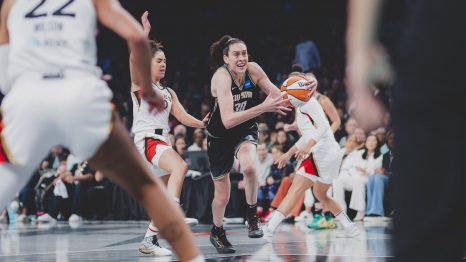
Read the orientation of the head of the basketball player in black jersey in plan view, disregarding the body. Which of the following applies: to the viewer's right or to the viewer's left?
to the viewer's right

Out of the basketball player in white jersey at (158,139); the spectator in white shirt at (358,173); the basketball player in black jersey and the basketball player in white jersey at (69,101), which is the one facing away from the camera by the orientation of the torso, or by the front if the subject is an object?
the basketball player in white jersey at (69,101)

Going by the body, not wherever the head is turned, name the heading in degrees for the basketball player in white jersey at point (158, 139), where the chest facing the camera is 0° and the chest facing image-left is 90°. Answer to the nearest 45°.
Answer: approximately 315°

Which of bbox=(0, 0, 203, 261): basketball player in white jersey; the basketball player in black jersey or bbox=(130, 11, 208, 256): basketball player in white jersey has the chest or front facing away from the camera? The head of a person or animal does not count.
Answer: bbox=(0, 0, 203, 261): basketball player in white jersey

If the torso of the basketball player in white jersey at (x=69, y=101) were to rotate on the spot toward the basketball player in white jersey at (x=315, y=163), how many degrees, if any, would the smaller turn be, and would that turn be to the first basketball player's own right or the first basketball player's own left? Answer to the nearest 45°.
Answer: approximately 45° to the first basketball player's own right

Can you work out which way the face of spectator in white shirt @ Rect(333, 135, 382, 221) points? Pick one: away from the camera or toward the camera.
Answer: toward the camera

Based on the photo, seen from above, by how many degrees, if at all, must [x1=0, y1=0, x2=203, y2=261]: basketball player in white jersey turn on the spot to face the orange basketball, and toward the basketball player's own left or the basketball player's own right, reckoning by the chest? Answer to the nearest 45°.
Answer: approximately 45° to the basketball player's own right

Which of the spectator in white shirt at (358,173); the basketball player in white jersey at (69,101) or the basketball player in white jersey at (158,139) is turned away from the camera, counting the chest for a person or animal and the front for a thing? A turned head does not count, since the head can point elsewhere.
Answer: the basketball player in white jersey at (69,101)

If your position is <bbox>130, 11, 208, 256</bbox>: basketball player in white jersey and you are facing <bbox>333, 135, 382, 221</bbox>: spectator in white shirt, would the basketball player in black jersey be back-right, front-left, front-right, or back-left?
front-right

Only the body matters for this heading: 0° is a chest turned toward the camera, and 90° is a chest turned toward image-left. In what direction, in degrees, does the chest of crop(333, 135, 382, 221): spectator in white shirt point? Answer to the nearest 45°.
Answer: approximately 45°

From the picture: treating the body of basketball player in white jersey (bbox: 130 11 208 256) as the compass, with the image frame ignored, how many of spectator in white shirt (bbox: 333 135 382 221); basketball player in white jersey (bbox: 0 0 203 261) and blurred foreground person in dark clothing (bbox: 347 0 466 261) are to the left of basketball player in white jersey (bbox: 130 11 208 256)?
1

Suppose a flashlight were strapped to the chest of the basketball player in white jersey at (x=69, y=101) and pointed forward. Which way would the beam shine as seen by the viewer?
away from the camera

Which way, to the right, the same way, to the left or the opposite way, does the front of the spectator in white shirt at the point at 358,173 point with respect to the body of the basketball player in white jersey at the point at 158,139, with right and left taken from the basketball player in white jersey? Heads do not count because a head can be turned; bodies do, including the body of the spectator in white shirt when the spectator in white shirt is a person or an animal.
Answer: to the right

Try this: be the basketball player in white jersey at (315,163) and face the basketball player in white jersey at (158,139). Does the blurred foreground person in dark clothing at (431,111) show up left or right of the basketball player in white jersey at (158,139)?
left

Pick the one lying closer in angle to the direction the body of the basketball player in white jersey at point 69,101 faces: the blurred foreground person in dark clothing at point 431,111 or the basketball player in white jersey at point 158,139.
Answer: the basketball player in white jersey

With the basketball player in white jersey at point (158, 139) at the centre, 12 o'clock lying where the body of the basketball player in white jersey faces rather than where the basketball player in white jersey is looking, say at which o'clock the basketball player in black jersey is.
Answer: The basketball player in black jersey is roughly at 11 o'clock from the basketball player in white jersey.

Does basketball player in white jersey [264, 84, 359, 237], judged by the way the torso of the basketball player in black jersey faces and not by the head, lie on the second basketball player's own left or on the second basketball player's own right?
on the second basketball player's own left
